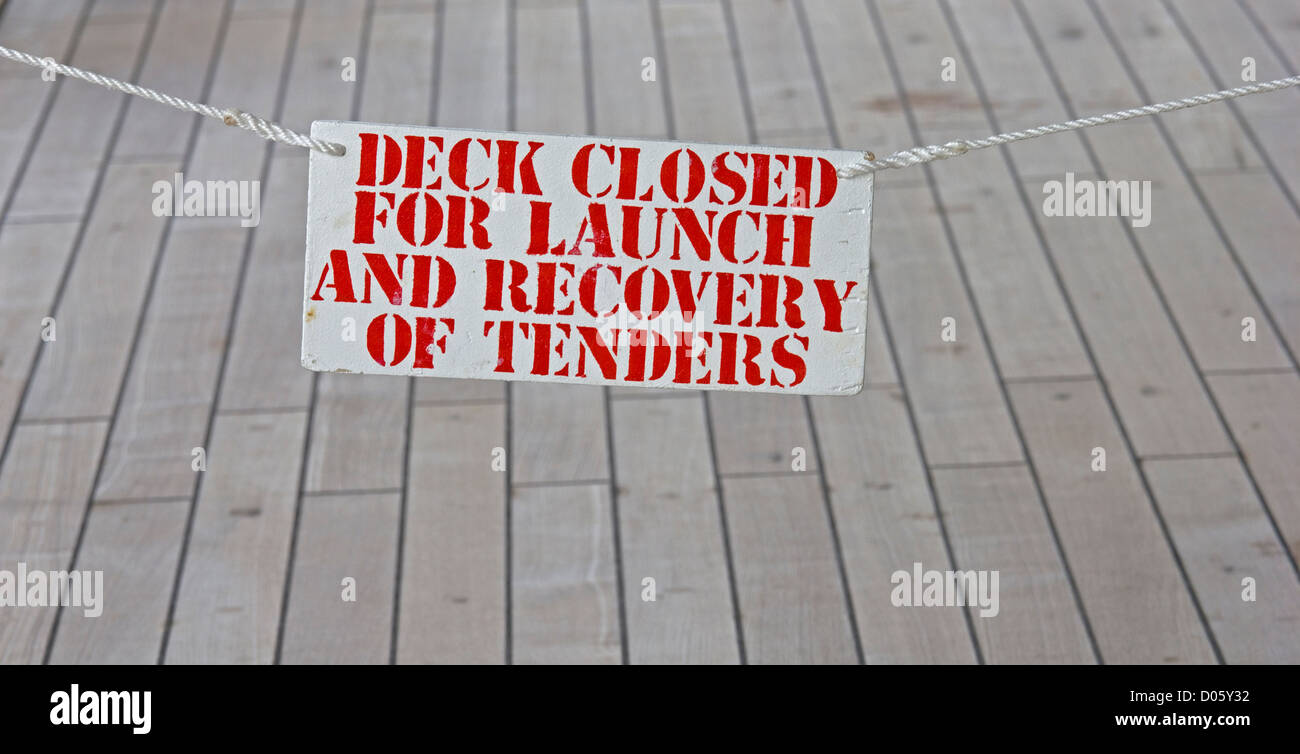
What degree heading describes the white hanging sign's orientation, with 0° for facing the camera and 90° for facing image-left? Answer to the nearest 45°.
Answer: approximately 0°
